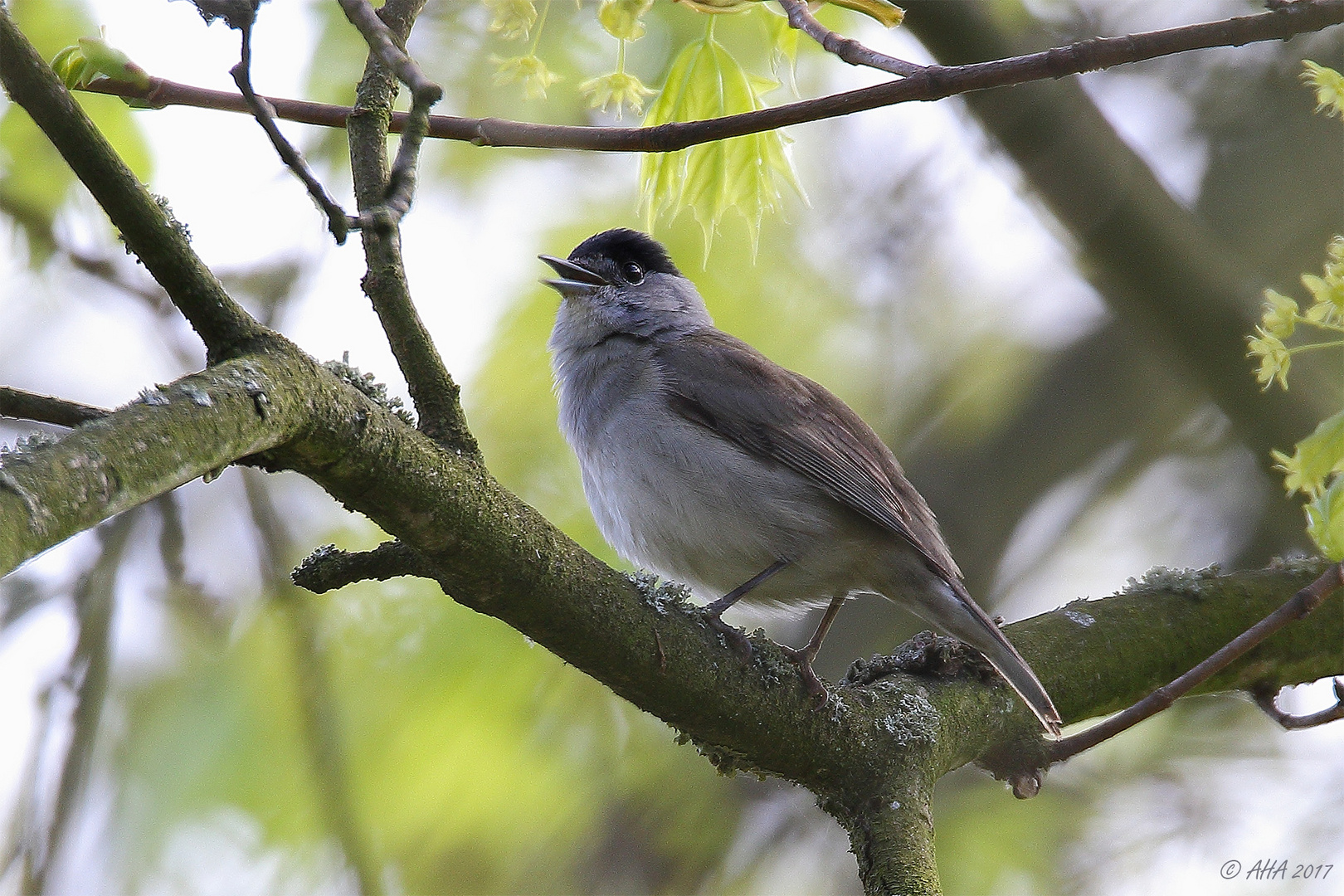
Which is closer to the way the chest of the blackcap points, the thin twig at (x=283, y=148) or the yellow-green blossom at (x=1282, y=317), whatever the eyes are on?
the thin twig

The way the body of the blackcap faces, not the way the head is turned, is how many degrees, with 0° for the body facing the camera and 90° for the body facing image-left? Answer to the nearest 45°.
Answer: approximately 90°

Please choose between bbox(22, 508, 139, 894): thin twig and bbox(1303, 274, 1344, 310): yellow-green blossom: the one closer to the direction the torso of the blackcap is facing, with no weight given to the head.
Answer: the thin twig

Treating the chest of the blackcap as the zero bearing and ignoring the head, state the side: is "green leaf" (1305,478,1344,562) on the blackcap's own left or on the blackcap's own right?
on the blackcap's own left

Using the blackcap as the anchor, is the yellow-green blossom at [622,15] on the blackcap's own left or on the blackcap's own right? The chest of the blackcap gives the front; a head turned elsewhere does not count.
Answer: on the blackcap's own right

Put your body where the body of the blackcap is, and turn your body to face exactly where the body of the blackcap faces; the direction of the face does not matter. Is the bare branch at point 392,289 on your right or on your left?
on your right
